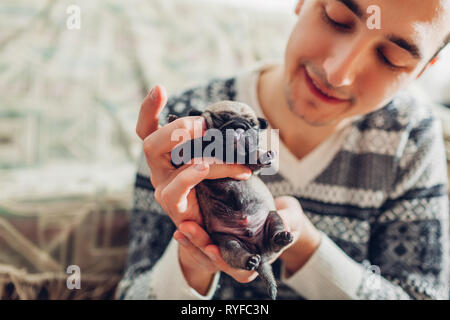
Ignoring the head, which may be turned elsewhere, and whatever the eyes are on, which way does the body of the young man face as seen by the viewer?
toward the camera

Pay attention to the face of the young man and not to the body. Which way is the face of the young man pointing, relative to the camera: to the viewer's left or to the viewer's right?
to the viewer's left
